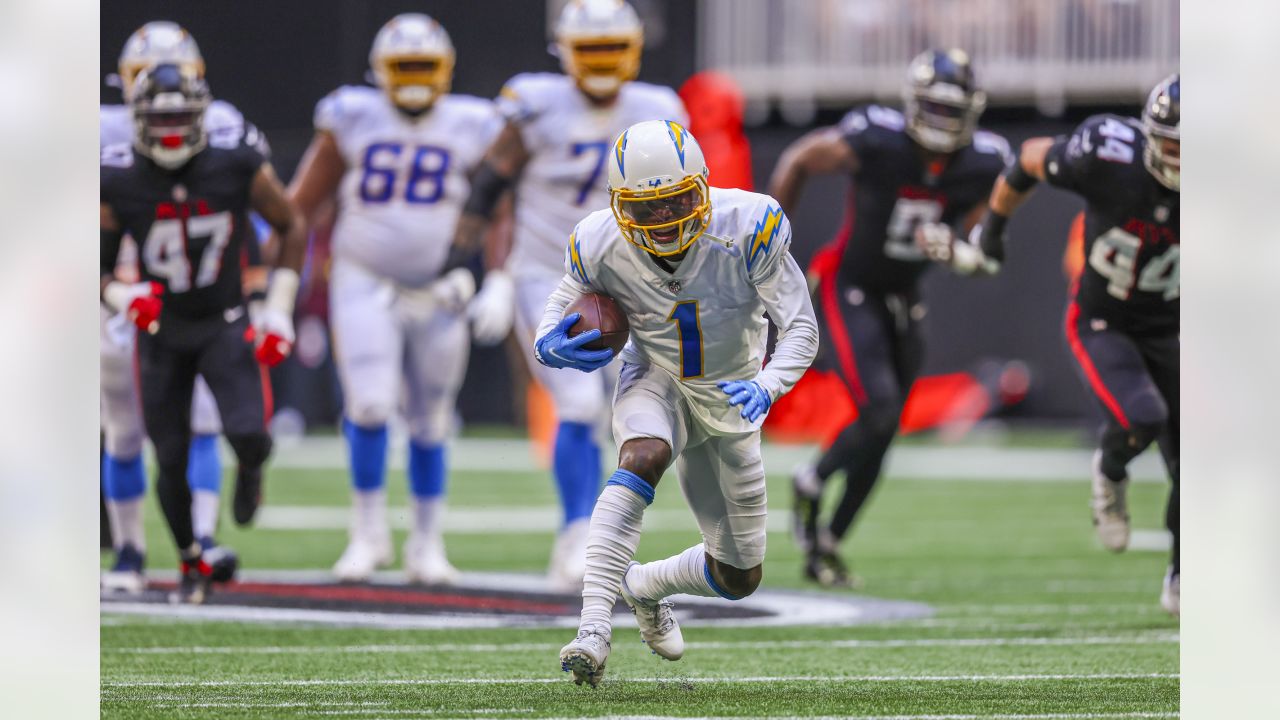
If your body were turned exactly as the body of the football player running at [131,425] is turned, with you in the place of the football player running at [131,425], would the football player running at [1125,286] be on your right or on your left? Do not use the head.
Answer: on your left

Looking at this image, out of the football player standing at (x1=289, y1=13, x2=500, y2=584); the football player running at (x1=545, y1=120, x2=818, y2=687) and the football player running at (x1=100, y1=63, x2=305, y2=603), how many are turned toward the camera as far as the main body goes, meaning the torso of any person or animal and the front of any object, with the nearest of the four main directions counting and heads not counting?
3

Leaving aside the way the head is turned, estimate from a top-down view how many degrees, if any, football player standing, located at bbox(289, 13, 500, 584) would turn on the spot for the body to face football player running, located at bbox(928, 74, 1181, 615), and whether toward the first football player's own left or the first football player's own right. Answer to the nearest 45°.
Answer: approximately 45° to the first football player's own left

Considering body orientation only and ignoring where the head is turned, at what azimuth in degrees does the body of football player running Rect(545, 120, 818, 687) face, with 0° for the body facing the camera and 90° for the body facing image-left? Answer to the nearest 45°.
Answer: approximately 0°

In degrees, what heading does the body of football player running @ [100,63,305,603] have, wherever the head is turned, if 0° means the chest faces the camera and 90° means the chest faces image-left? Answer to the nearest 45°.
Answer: approximately 0°
